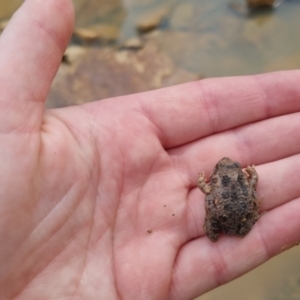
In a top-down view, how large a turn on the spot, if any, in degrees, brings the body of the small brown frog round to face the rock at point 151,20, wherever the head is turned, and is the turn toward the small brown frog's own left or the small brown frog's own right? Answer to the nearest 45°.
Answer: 0° — it already faces it

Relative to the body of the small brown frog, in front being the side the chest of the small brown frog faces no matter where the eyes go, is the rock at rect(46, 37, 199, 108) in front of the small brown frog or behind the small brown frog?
in front

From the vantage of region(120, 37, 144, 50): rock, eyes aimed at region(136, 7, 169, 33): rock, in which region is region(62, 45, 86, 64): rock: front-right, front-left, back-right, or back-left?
back-left

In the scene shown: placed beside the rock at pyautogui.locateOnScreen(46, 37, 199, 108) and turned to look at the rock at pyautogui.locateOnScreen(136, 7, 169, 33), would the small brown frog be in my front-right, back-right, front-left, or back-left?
back-right

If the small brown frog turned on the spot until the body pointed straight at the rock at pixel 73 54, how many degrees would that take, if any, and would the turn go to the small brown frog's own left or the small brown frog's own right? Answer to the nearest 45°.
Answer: approximately 45° to the small brown frog's own left

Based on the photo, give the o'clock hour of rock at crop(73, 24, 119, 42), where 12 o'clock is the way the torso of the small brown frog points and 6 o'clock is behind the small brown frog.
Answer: The rock is roughly at 11 o'clock from the small brown frog.

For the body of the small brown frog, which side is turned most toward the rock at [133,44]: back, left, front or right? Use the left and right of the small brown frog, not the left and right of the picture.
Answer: front

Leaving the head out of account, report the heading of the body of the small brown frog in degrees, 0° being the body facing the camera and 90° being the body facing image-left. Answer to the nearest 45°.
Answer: approximately 180°

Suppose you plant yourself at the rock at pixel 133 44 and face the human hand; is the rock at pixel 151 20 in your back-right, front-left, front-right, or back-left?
back-left
